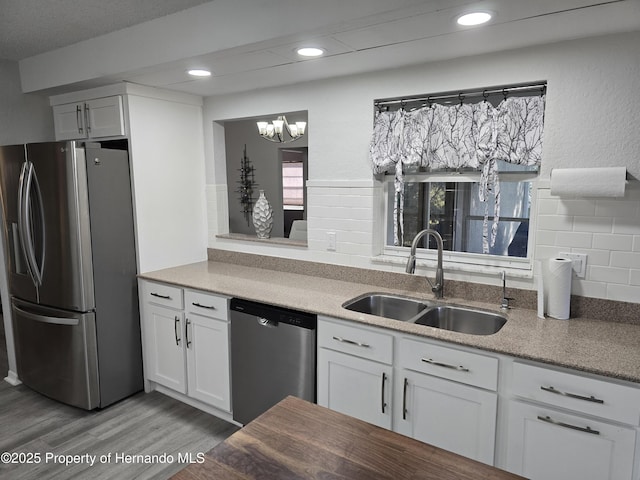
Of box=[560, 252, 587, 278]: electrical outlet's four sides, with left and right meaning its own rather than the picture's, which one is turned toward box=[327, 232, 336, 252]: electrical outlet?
right

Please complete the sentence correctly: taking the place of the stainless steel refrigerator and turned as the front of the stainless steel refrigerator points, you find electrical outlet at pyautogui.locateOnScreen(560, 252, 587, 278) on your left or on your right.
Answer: on your left

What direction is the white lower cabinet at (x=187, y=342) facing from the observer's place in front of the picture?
facing the viewer and to the left of the viewer

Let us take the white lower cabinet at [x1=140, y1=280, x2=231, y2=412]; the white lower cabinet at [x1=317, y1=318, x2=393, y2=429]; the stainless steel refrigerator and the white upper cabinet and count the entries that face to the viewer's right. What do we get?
0

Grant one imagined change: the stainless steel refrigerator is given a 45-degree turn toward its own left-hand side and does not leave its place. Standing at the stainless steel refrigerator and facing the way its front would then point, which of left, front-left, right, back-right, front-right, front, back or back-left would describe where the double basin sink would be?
front-left

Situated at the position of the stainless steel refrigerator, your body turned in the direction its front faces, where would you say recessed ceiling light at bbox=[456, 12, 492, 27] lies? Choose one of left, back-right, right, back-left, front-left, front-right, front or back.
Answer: left

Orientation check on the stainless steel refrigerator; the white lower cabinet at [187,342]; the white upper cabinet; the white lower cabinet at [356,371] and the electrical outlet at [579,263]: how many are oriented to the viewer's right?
0

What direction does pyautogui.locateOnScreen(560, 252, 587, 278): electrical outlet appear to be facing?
toward the camera

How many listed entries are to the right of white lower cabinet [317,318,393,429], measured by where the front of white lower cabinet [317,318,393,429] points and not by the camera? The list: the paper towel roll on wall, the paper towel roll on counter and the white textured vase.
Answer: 1

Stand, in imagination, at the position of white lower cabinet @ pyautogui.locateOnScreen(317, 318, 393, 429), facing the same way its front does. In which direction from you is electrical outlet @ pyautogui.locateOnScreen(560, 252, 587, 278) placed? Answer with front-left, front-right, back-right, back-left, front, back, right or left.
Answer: back-left

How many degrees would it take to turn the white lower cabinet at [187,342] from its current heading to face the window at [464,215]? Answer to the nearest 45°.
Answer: approximately 135° to its left

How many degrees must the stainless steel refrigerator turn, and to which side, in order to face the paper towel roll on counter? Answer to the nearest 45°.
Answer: approximately 90° to its left

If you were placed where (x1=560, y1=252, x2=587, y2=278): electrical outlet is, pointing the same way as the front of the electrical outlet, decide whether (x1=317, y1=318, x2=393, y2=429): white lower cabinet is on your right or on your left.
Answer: on your right

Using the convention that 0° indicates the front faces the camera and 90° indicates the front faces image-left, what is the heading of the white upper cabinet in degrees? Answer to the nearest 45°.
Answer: approximately 45°

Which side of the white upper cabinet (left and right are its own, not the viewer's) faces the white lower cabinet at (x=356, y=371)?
left
